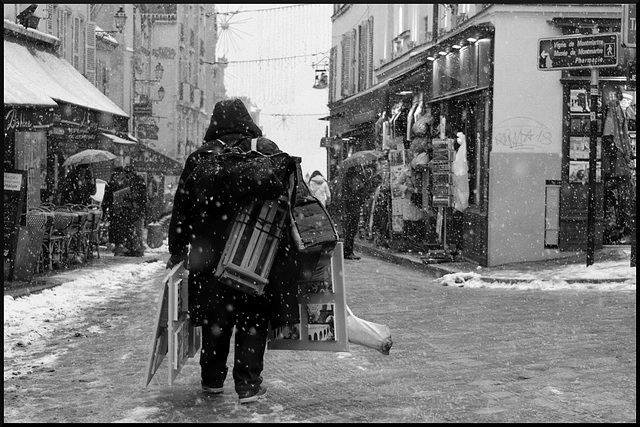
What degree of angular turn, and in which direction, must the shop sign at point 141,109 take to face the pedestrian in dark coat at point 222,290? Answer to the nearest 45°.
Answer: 0° — it already faces them

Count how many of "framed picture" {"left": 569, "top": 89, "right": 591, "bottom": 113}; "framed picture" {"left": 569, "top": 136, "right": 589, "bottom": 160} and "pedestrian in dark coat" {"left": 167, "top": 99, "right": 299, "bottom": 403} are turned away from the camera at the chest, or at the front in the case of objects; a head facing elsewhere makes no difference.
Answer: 1

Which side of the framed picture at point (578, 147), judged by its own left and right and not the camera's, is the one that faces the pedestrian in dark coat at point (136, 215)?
right

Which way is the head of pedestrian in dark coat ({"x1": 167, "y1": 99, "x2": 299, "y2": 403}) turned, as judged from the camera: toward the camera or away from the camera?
away from the camera

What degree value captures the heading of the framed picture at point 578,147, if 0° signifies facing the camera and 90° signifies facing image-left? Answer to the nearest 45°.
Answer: approximately 0°

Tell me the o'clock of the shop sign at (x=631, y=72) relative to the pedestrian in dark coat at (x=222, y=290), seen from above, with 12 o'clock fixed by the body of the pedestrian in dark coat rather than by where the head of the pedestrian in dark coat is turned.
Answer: The shop sign is roughly at 1 o'clock from the pedestrian in dark coat.

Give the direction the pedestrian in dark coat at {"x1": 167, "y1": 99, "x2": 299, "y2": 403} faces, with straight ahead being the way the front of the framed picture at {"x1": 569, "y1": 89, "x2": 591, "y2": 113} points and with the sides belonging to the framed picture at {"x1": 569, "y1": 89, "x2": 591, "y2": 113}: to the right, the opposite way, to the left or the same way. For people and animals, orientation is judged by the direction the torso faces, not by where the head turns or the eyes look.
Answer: the opposite way

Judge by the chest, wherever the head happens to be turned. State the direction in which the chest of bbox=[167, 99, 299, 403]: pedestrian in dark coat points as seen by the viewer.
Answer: away from the camera

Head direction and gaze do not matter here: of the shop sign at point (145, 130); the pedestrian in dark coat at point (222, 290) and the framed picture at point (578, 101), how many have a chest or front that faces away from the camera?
1
